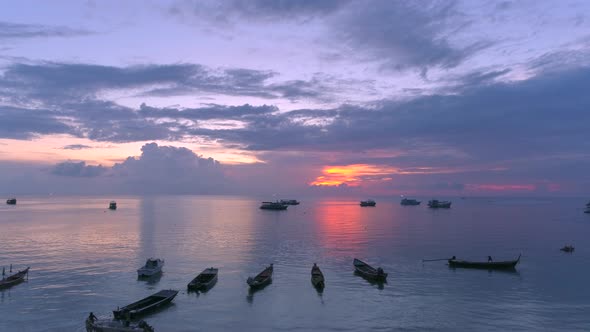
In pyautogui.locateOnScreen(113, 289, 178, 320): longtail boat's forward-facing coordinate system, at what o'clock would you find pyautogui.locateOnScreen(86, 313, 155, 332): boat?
The boat is roughly at 5 o'clock from the longtail boat.

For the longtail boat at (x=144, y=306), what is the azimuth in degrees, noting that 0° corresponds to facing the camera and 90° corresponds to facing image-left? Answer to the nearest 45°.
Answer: approximately 225°
